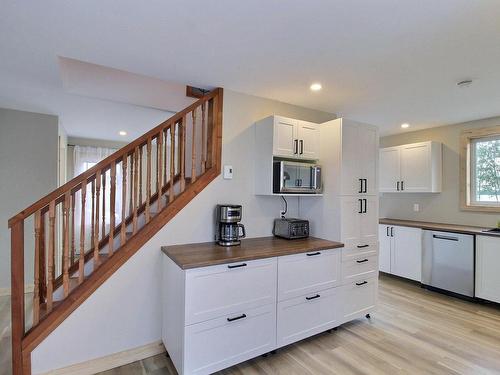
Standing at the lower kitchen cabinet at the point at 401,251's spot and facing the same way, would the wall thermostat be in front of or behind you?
in front

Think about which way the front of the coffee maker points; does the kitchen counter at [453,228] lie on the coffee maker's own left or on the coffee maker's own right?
on the coffee maker's own left

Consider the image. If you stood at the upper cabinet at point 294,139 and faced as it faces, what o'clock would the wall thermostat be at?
The wall thermostat is roughly at 4 o'clock from the upper cabinet.

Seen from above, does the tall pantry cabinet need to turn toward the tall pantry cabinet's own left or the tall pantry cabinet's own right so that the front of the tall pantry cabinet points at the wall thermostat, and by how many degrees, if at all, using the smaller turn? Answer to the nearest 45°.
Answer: approximately 135° to the tall pantry cabinet's own right

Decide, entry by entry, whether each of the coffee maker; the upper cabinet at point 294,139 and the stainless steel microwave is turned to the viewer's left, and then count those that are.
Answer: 0

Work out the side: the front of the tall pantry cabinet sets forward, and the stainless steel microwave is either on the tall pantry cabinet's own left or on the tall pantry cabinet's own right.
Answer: on the tall pantry cabinet's own right

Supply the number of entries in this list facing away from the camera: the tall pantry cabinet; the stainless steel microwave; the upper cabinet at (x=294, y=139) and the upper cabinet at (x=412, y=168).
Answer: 0

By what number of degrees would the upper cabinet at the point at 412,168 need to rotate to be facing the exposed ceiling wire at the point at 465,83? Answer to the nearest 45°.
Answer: approximately 45° to its left

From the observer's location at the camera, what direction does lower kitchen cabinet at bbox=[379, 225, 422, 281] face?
facing the viewer and to the left of the viewer

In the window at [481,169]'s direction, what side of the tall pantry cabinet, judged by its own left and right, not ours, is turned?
left

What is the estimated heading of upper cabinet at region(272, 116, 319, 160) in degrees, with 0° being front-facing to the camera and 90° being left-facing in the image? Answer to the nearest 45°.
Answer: approximately 315°

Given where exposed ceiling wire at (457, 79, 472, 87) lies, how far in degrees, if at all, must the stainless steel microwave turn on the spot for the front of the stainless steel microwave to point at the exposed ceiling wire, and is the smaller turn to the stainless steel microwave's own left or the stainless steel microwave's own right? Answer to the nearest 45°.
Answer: approximately 45° to the stainless steel microwave's own left

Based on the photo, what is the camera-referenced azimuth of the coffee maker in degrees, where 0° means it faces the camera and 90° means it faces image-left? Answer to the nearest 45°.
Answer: approximately 315°

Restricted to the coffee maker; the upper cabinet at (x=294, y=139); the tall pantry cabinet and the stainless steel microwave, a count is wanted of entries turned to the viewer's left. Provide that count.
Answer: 0

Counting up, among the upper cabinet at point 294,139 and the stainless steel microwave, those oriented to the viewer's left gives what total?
0
